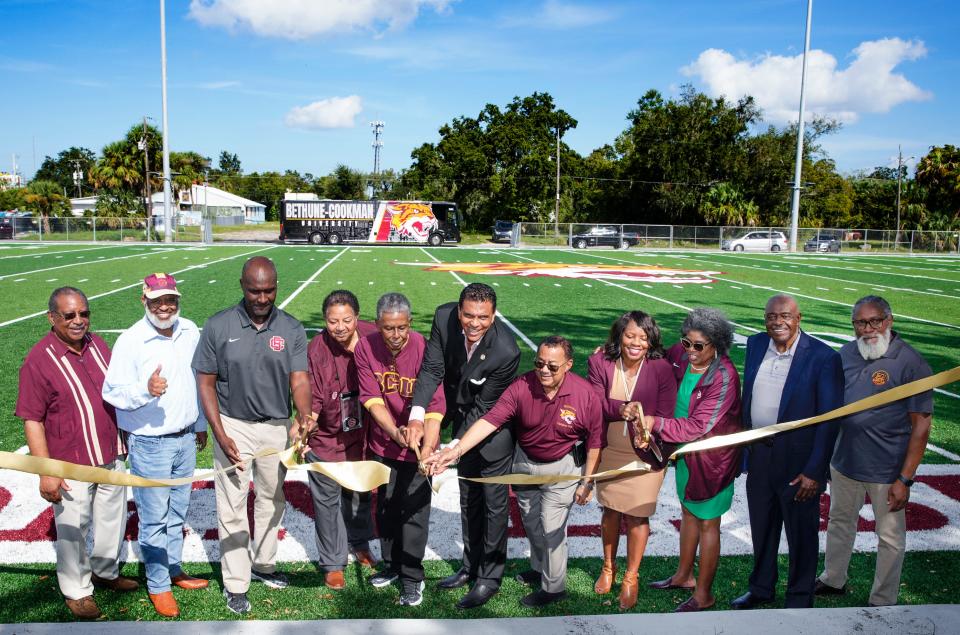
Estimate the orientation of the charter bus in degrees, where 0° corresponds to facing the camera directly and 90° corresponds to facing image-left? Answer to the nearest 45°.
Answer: approximately 270°

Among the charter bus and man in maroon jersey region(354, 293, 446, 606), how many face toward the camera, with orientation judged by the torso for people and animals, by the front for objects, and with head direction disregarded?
1

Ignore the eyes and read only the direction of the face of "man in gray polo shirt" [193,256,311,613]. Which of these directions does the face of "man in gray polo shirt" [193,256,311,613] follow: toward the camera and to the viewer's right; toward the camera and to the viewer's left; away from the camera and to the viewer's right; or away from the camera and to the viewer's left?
toward the camera and to the viewer's right

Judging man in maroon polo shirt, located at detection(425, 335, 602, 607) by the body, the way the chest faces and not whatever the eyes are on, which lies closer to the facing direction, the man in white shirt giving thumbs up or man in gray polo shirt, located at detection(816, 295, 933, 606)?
the man in white shirt giving thumbs up

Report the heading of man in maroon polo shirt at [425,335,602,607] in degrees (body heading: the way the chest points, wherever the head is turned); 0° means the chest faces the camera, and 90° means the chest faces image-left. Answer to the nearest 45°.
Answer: approximately 45°

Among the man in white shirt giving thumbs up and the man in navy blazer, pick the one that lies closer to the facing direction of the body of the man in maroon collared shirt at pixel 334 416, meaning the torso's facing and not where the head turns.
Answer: the man in navy blazer

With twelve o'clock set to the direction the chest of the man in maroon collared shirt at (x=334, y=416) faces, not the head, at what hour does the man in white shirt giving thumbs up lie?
The man in white shirt giving thumbs up is roughly at 4 o'clock from the man in maroon collared shirt.
